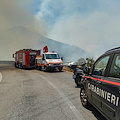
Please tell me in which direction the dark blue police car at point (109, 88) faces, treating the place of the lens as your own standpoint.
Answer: facing away from the viewer and to the left of the viewer

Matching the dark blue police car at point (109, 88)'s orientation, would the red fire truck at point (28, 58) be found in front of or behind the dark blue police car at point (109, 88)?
in front
